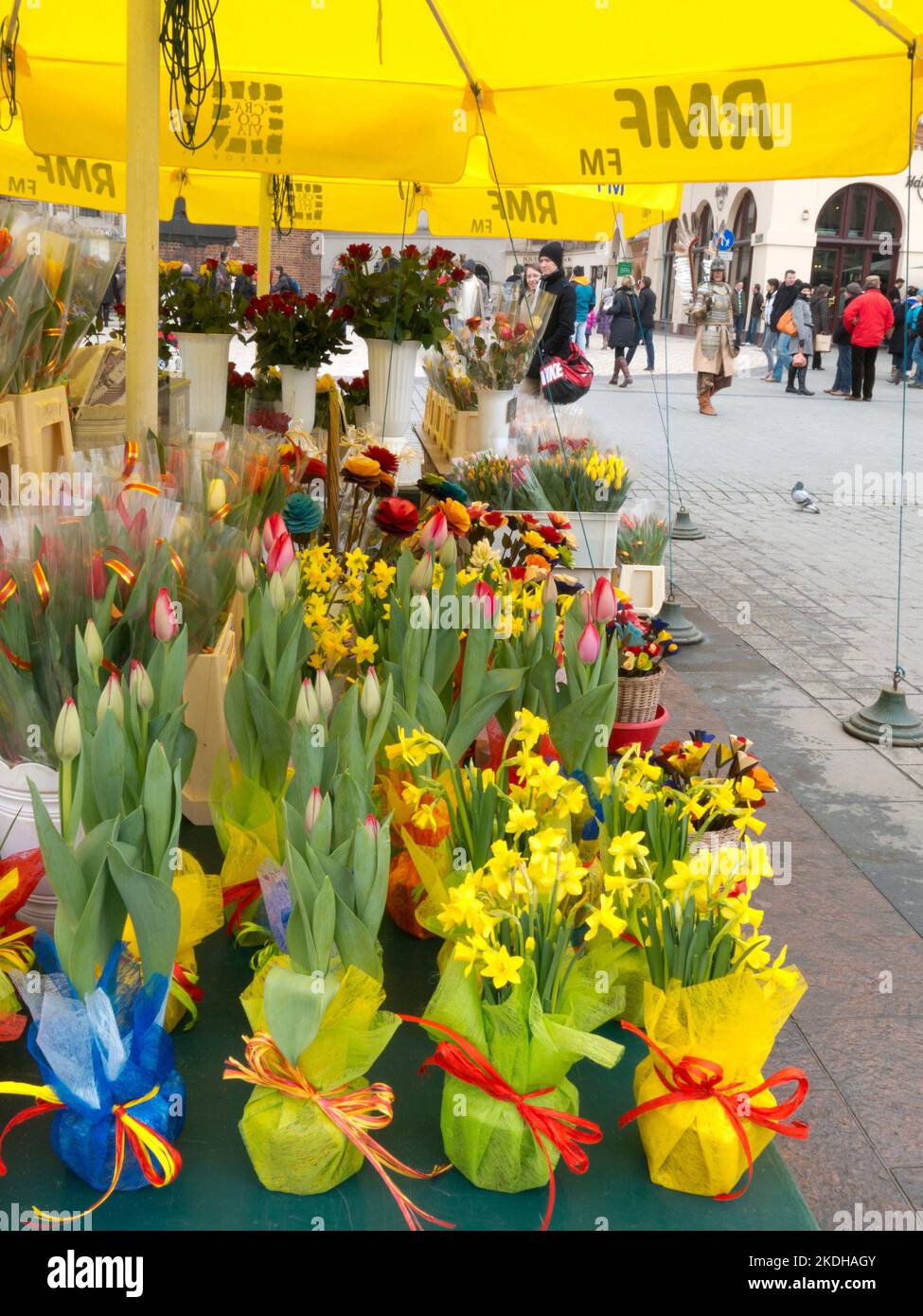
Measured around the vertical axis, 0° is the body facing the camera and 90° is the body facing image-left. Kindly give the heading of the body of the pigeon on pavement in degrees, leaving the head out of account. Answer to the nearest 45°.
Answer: approximately 135°

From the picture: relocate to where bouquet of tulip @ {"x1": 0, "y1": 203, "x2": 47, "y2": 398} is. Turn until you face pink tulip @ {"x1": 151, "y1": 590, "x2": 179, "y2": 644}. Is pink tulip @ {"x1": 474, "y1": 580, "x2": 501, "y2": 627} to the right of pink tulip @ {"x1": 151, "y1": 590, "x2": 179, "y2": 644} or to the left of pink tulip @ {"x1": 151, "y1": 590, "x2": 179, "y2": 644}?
left

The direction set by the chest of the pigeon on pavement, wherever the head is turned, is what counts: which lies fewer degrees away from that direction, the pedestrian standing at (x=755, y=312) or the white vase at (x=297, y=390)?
the pedestrian standing
